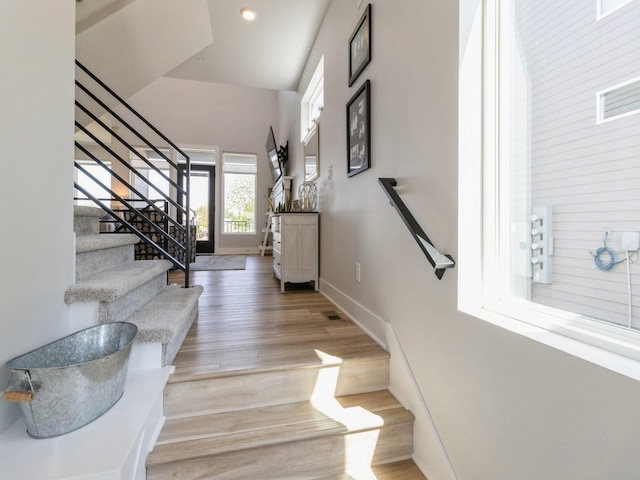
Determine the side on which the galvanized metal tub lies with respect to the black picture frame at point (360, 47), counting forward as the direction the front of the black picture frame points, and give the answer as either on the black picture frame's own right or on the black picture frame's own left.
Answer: on the black picture frame's own left

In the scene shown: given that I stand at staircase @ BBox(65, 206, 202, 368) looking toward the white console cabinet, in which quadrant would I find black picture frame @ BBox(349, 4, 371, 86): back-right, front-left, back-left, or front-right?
front-right

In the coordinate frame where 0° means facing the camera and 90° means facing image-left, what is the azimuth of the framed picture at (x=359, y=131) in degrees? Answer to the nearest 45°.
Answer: approximately 90°

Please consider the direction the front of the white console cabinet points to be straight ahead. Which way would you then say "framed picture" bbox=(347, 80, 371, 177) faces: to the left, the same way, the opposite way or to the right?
the same way

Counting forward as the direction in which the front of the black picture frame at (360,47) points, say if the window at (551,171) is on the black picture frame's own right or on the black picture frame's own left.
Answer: on the black picture frame's own left

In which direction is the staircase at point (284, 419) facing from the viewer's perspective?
toward the camera

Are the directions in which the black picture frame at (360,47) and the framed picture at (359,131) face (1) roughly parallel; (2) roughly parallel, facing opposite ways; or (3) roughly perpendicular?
roughly parallel

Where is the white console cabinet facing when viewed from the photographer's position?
facing to the left of the viewer

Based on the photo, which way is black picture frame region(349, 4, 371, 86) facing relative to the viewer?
to the viewer's left

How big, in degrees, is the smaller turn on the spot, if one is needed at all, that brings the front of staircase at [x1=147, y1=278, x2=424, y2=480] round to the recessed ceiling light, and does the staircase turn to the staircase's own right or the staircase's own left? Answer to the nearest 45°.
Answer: approximately 180°
